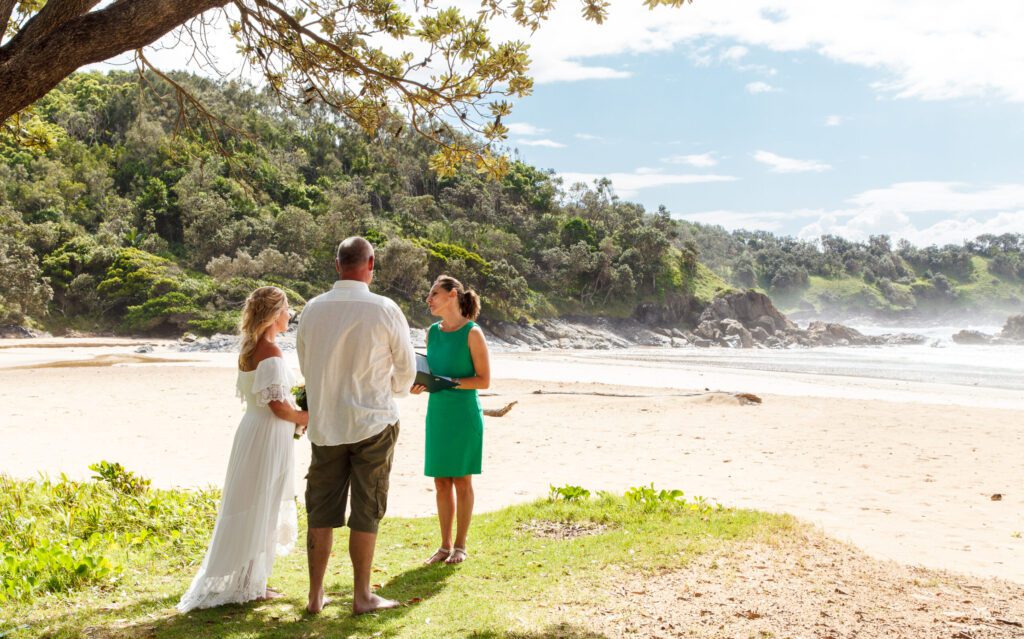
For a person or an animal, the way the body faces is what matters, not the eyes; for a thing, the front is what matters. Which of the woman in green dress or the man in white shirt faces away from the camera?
the man in white shirt

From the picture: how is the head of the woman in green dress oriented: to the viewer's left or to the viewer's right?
to the viewer's left

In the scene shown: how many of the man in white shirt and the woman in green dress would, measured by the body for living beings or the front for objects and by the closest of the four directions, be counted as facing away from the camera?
1

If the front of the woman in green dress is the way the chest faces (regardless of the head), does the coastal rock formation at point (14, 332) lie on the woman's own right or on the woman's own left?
on the woman's own right

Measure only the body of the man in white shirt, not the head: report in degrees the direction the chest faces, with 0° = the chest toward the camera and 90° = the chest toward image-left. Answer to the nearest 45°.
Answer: approximately 180°

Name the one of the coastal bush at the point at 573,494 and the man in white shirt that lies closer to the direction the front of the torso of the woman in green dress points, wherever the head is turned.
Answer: the man in white shirt

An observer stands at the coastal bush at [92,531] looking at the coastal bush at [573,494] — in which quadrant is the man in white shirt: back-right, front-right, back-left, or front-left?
front-right

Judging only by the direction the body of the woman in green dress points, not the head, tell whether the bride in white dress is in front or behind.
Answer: in front

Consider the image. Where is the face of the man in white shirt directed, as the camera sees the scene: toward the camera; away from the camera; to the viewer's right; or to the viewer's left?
away from the camera

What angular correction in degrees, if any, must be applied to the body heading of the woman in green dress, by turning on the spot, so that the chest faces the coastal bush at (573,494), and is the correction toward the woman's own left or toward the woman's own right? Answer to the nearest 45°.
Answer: approximately 180°

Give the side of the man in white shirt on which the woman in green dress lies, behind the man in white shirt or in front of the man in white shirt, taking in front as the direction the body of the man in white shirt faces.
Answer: in front
